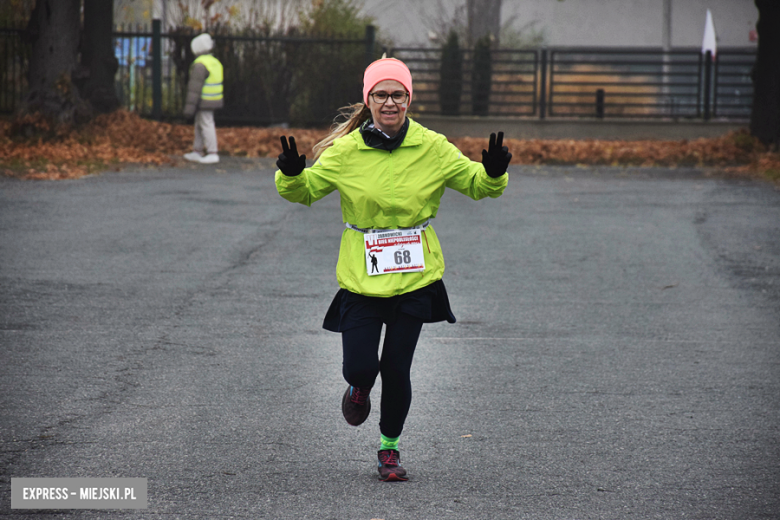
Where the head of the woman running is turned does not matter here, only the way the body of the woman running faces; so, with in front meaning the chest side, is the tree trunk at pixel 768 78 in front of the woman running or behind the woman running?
behind

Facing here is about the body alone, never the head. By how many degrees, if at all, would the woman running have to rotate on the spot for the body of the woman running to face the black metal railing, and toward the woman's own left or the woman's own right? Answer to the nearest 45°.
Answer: approximately 180°

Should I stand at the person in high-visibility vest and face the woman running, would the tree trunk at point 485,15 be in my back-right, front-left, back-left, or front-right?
back-left

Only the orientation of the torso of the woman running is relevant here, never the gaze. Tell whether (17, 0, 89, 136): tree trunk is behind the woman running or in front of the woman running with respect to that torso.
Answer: behind

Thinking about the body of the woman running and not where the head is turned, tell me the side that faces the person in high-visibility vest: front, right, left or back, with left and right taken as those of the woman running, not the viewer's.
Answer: back

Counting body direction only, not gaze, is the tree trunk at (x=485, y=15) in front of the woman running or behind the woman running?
behind

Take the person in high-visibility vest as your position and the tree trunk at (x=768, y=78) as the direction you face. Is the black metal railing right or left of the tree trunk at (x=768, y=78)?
left

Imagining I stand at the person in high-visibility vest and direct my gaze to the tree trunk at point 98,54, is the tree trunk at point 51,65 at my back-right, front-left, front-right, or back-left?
front-left

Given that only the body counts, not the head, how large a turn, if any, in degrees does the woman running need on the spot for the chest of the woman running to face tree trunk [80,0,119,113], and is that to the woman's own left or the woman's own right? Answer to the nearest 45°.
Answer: approximately 180°

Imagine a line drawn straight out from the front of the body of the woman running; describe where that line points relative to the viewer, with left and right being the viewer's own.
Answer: facing the viewer
